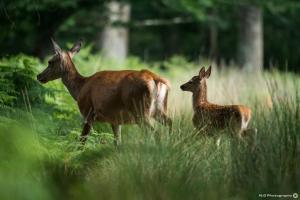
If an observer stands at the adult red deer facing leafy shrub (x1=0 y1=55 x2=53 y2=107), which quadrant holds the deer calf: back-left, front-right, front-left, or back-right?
back-right

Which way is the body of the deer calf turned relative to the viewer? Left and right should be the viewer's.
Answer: facing to the left of the viewer

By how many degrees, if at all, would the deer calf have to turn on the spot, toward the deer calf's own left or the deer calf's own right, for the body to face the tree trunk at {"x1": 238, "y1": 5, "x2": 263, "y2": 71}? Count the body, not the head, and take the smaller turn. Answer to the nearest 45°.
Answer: approximately 90° to the deer calf's own right

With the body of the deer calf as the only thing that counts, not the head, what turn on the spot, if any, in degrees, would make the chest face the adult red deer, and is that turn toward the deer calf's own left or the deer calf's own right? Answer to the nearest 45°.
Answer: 0° — it already faces it

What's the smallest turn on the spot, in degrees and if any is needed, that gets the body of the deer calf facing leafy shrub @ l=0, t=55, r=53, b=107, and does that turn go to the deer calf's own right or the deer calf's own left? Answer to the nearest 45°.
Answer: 0° — it already faces it

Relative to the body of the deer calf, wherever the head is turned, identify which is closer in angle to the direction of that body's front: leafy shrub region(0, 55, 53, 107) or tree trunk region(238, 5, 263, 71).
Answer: the leafy shrub

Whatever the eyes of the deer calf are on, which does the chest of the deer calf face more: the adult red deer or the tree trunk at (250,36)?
the adult red deer
